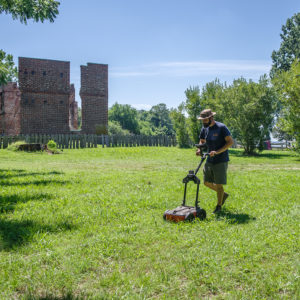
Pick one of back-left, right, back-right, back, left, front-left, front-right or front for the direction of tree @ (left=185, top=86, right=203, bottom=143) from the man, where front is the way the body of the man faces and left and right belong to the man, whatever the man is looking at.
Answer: back-right

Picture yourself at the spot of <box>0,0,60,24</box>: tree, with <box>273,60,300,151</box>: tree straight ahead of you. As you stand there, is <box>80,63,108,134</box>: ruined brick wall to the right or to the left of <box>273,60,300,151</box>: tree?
left

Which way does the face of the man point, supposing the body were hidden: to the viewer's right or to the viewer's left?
to the viewer's left

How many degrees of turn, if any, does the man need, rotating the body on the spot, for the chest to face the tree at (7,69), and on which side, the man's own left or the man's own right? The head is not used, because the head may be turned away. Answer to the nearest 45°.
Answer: approximately 90° to the man's own right

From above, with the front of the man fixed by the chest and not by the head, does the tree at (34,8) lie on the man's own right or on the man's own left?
on the man's own right

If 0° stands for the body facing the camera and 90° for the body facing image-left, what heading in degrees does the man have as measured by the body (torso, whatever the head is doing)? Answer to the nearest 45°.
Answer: approximately 45°

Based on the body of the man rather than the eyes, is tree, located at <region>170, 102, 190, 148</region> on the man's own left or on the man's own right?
on the man's own right

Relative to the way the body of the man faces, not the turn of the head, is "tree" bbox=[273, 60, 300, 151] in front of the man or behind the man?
behind

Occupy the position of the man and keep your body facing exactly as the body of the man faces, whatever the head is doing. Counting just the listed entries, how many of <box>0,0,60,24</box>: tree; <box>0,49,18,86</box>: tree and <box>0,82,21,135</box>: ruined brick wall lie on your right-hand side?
3

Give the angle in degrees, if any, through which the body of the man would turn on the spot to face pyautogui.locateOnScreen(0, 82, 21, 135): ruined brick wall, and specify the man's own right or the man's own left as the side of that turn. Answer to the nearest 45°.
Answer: approximately 90° to the man's own right
